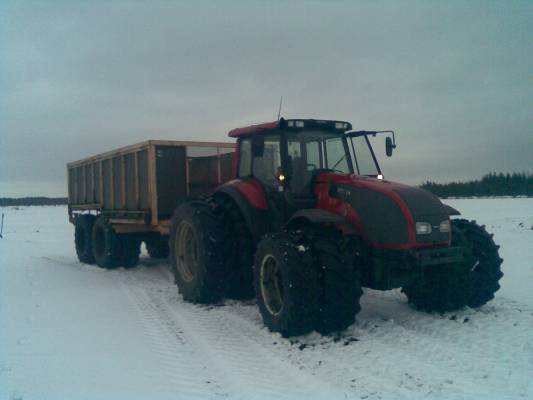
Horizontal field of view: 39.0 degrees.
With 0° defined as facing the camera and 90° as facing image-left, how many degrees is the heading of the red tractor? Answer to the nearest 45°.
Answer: approximately 315°

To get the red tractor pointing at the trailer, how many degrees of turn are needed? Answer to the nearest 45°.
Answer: approximately 180°
